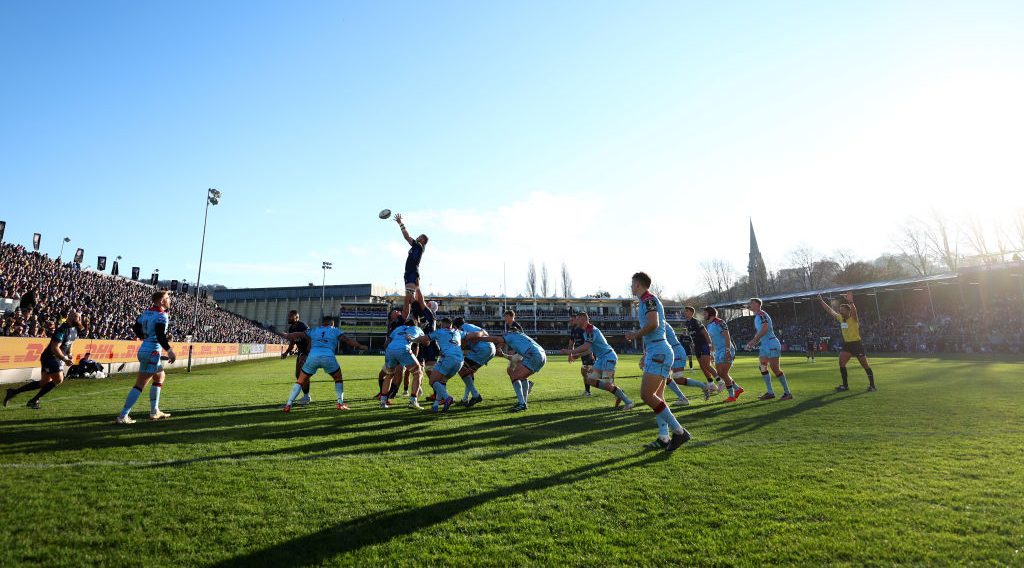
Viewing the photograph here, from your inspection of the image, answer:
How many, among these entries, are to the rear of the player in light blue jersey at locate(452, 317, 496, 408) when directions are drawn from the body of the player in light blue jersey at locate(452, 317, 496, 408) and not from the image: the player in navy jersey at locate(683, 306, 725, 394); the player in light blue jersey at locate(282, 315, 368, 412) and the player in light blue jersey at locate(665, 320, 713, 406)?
2

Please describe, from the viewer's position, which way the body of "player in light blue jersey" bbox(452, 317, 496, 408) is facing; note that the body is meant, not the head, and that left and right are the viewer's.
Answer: facing to the left of the viewer

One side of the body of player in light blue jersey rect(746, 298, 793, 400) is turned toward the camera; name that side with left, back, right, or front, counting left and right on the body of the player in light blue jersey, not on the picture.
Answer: left

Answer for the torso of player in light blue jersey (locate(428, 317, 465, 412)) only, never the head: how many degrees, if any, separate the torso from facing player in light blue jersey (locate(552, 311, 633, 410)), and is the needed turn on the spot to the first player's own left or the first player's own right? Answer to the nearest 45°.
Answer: approximately 135° to the first player's own right

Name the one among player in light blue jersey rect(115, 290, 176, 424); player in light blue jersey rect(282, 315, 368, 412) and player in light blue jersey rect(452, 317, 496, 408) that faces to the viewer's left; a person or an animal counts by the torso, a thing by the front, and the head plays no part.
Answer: player in light blue jersey rect(452, 317, 496, 408)

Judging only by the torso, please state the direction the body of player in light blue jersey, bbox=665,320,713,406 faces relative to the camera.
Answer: to the viewer's left

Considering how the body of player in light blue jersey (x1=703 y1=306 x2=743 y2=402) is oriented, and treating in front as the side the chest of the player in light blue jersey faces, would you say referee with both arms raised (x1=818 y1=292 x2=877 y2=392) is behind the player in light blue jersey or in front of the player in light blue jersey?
behind

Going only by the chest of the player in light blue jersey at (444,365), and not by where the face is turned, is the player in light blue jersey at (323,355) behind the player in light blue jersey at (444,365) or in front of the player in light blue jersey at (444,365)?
in front

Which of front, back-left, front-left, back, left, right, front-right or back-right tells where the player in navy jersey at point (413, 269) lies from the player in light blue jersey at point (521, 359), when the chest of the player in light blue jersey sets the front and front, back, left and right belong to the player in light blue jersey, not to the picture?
front

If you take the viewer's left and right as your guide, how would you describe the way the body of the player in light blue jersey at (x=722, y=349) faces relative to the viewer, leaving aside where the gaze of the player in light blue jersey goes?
facing to the left of the viewer

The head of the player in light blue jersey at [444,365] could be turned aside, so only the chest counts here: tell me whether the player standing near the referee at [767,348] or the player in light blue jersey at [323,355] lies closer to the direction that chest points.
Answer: the player in light blue jersey

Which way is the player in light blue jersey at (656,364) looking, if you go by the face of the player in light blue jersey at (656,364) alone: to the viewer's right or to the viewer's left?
to the viewer's left

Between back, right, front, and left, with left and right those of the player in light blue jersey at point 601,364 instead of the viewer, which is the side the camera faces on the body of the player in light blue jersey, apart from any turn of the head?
left

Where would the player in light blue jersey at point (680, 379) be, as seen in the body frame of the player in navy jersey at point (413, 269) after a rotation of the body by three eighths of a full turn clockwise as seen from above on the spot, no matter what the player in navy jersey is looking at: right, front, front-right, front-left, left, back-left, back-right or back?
front-right
